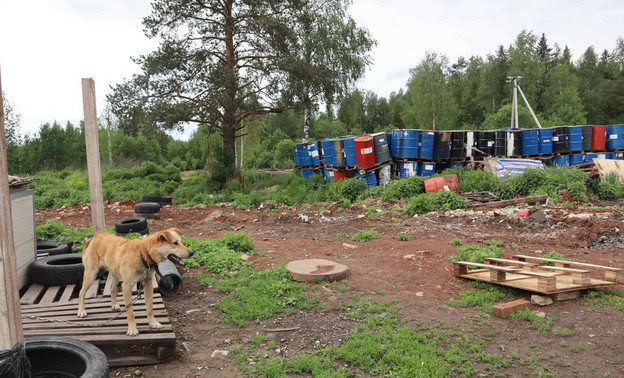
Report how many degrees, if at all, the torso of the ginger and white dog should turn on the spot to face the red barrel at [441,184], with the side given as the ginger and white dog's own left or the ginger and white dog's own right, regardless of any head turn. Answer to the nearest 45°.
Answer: approximately 90° to the ginger and white dog's own left

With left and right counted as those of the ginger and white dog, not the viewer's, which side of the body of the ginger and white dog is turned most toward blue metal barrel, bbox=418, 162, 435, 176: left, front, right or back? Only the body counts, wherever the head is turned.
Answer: left

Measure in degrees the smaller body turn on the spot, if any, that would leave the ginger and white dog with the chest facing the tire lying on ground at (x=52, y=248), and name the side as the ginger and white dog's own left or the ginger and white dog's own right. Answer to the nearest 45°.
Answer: approximately 135° to the ginger and white dog's own left

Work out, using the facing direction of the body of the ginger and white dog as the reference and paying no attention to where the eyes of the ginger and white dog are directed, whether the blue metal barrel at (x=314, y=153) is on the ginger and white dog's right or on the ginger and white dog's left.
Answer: on the ginger and white dog's left

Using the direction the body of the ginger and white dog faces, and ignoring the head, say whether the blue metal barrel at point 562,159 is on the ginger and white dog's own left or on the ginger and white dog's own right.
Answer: on the ginger and white dog's own left

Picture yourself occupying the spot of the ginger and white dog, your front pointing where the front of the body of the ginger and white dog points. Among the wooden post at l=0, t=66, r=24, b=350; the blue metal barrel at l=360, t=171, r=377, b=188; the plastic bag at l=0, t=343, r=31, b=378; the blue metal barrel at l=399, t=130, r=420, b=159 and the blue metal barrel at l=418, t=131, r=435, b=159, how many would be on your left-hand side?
3

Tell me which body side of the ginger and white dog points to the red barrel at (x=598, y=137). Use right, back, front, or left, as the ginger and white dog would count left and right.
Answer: left

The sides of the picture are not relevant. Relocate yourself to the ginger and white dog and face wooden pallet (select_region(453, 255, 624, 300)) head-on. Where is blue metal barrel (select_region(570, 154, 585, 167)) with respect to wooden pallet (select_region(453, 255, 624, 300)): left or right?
left

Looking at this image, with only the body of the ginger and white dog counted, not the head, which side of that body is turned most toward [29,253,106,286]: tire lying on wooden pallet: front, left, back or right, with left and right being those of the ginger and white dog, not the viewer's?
back

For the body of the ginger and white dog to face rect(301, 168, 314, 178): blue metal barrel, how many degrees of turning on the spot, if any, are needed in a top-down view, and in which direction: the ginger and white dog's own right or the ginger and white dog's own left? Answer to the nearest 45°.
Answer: approximately 90° to the ginger and white dog's own left

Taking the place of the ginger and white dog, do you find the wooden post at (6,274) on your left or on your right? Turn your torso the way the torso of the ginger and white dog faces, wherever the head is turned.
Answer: on your right

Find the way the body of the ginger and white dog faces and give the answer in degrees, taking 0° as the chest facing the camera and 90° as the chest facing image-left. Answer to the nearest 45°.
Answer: approximately 315°
